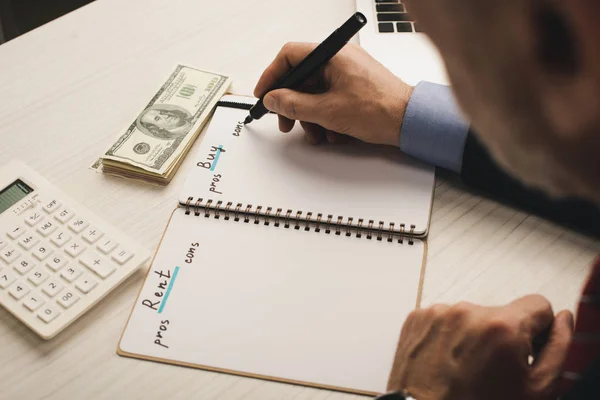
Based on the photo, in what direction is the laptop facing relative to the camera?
toward the camera

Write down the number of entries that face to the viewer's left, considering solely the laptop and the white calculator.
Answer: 0
